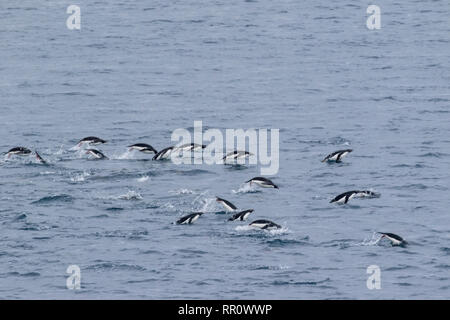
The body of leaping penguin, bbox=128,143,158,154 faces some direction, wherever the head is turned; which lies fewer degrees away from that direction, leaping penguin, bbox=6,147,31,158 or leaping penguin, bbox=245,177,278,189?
the leaping penguin, bbox=245,177,278,189

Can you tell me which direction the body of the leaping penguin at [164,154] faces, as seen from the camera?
to the viewer's right

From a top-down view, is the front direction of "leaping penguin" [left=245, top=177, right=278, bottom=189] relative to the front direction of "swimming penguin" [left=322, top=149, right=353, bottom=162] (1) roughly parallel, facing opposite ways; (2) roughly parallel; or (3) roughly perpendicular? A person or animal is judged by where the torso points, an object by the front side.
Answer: roughly parallel

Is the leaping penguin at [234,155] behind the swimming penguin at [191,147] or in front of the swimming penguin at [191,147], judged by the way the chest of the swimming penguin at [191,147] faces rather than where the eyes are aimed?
in front

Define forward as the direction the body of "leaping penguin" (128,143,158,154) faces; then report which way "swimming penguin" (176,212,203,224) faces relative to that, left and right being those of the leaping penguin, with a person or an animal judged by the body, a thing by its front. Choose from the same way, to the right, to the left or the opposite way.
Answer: the same way

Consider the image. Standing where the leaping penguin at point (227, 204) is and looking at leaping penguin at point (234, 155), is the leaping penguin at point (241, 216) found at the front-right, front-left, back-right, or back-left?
back-right

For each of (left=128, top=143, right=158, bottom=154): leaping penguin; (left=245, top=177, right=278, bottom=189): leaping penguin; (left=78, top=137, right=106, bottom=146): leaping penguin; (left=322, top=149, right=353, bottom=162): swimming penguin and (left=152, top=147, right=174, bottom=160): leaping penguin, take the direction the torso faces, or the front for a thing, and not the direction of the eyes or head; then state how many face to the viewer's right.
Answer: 5

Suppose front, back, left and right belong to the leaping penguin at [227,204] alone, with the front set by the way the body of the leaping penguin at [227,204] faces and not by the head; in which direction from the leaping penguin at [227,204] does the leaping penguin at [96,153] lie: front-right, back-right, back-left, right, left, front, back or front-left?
back-left

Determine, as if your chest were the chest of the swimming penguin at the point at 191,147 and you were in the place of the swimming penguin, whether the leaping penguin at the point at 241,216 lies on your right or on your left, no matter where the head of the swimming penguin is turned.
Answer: on your right

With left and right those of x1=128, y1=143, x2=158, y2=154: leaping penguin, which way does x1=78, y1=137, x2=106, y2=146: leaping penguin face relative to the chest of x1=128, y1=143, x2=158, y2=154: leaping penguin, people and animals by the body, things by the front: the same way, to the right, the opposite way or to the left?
the same way

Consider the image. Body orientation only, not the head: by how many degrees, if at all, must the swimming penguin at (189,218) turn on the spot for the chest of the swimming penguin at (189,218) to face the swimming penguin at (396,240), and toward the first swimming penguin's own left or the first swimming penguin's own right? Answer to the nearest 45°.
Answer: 0° — it already faces it

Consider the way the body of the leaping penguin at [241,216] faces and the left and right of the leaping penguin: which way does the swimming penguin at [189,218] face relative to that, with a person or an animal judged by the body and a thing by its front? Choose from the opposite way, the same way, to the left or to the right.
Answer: the same way

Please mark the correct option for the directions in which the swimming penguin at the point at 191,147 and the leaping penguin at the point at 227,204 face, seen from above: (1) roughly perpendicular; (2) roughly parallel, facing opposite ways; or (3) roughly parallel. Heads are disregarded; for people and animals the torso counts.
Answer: roughly parallel
